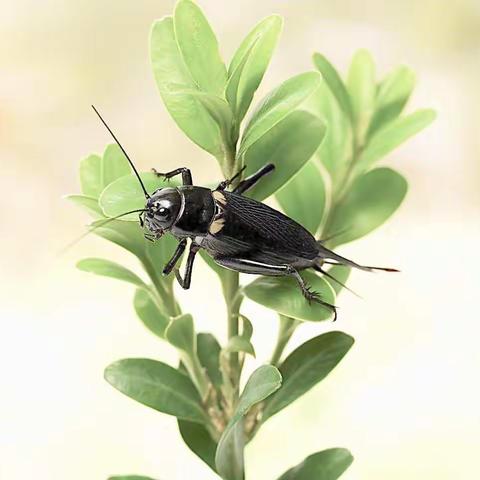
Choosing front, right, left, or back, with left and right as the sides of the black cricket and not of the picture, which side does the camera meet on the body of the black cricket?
left
